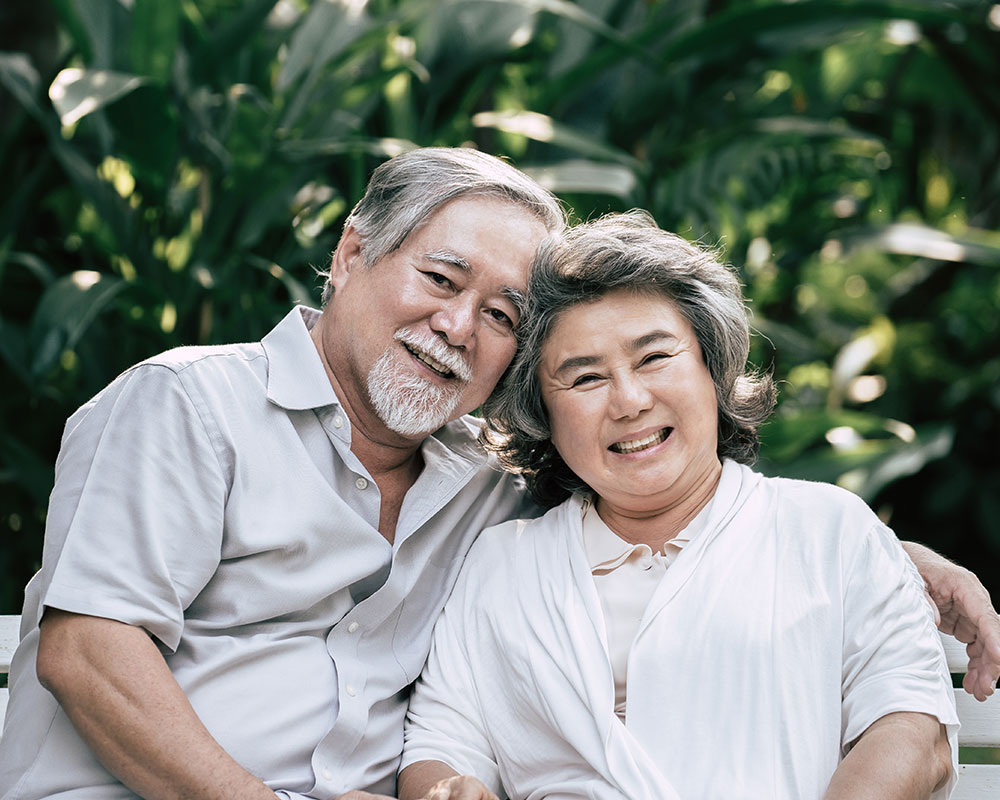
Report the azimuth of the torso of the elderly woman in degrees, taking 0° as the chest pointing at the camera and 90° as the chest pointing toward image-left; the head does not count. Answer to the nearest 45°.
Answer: approximately 0°
